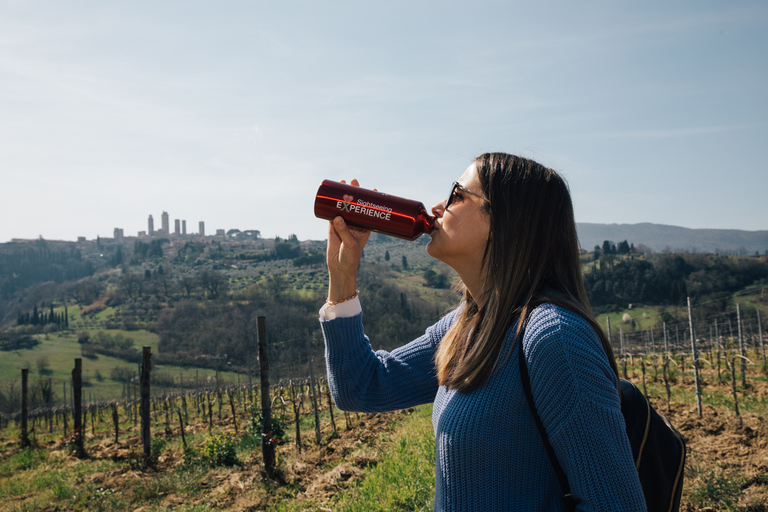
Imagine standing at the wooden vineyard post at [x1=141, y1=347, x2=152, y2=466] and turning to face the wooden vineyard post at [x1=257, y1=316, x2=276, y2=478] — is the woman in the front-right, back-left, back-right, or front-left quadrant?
front-right

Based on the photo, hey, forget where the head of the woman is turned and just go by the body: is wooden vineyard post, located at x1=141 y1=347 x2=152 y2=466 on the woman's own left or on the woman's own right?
on the woman's own right

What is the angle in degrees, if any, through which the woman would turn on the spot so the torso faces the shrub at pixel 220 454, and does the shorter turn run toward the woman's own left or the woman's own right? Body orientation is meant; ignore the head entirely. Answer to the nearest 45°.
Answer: approximately 45° to the woman's own right

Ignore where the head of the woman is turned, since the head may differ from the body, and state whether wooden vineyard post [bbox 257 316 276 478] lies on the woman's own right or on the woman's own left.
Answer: on the woman's own right

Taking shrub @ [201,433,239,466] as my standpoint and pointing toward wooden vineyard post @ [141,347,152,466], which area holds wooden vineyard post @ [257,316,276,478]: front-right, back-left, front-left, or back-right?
back-left

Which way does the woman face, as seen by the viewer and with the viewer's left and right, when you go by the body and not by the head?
facing to the left of the viewer

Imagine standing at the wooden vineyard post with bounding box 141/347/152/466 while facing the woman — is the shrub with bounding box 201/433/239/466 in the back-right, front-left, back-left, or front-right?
front-left

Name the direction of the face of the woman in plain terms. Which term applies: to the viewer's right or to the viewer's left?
to the viewer's left
